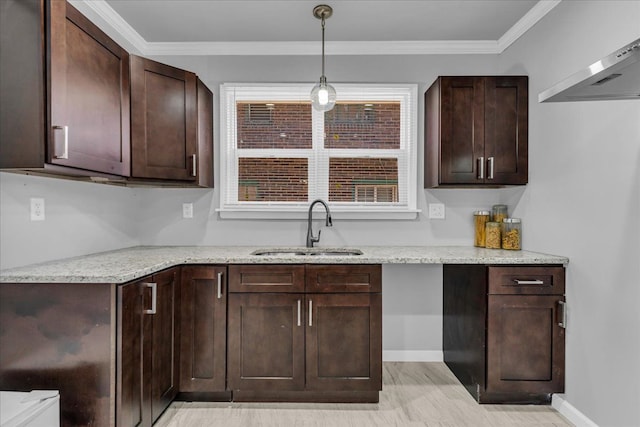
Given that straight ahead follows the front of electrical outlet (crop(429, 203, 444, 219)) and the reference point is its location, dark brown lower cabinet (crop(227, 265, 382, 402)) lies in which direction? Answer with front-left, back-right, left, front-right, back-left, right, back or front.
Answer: front-right

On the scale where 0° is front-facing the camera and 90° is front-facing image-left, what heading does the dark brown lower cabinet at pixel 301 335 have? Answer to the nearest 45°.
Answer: approximately 0°

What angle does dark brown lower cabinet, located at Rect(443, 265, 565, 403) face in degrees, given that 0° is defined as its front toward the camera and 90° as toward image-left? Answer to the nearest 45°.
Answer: approximately 0°

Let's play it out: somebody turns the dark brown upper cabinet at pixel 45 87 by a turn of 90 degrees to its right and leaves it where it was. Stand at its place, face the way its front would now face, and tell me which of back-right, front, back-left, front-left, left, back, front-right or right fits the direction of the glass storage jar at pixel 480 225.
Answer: back-left

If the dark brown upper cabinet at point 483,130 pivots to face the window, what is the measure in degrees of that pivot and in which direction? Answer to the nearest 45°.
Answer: approximately 90° to its right

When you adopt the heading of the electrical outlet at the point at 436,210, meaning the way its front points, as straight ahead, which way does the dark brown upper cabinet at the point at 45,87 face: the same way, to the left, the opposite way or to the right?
to the left

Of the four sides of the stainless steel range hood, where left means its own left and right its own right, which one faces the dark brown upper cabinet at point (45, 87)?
front

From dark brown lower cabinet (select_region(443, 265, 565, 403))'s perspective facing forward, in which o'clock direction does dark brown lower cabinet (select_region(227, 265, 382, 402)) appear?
dark brown lower cabinet (select_region(227, 265, 382, 402)) is roughly at 2 o'clock from dark brown lower cabinet (select_region(443, 265, 565, 403)).
